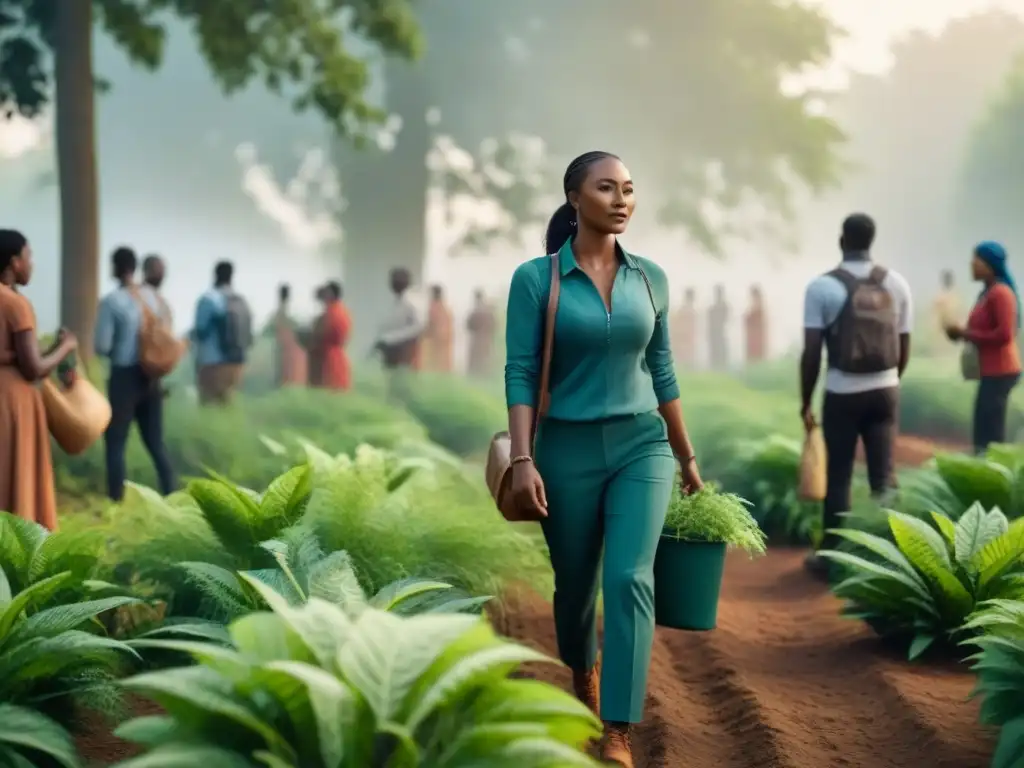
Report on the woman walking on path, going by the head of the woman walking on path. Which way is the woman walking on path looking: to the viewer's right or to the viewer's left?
to the viewer's right

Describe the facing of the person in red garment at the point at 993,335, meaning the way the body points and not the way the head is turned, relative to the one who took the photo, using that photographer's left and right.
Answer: facing to the left of the viewer

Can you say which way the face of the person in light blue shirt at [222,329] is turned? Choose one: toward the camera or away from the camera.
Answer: away from the camera

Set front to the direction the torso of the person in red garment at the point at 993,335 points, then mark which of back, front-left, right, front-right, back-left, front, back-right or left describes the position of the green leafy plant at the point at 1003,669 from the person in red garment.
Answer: left

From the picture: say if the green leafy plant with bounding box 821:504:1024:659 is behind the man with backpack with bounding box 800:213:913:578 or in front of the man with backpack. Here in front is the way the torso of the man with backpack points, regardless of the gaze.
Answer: behind

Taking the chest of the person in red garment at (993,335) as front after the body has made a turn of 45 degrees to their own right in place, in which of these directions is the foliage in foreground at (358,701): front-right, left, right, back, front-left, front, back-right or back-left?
back-left

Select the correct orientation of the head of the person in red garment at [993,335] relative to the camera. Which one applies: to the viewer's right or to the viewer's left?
to the viewer's left

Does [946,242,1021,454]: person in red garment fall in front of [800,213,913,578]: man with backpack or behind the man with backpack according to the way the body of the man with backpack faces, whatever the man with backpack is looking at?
in front

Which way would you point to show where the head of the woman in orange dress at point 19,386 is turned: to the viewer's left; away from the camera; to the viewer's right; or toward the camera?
to the viewer's right

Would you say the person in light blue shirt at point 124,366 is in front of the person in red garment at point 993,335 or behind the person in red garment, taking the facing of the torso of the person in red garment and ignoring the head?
in front

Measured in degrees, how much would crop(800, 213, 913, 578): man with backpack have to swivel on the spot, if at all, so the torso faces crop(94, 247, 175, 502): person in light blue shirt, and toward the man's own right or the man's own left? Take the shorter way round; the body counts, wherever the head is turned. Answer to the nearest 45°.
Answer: approximately 90° to the man's own left

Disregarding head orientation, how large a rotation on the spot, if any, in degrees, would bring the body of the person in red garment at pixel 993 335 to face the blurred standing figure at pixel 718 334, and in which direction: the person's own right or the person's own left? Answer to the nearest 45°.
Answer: approximately 90° to the person's own right

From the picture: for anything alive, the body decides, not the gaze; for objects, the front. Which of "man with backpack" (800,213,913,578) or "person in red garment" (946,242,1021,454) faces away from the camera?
the man with backpack

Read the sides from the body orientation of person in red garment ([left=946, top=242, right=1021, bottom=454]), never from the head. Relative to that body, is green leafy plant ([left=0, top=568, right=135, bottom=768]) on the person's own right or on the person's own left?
on the person's own left

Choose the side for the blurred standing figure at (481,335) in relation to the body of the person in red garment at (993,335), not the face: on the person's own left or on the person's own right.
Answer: on the person's own right

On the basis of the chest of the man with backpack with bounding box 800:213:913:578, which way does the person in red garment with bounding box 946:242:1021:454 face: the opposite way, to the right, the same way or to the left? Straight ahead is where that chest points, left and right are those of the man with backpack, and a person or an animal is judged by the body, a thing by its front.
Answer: to the left

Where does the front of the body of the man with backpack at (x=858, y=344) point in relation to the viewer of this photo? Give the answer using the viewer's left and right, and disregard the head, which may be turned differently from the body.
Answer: facing away from the viewer

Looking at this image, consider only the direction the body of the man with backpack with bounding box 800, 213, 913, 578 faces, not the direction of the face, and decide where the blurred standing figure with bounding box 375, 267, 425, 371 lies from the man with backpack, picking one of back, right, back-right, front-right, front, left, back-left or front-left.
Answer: front-left
